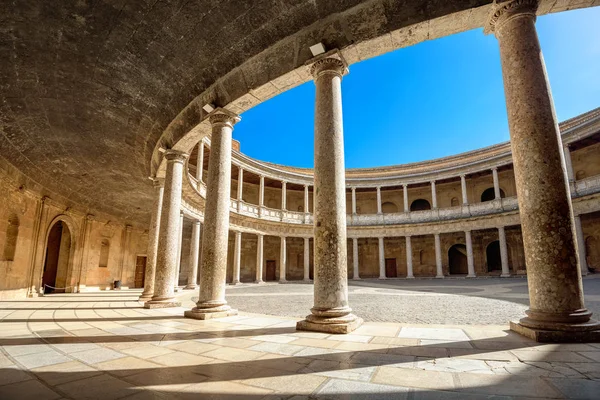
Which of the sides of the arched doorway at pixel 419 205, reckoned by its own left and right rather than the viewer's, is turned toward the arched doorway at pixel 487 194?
left

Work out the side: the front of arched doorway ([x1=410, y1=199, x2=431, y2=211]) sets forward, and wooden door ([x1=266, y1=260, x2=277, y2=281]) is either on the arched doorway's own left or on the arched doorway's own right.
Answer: on the arched doorway's own right

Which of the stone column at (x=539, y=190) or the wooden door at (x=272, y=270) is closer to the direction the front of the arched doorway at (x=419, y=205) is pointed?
the stone column

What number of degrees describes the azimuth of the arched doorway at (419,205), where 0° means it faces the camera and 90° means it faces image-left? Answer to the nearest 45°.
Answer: approximately 0°

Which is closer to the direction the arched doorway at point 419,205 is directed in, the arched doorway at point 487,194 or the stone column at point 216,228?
the stone column

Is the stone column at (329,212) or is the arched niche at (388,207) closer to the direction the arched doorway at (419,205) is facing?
the stone column

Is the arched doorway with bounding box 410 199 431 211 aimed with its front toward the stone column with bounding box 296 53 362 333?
yes

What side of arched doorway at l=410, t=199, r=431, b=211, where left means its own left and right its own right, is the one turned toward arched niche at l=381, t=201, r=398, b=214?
right

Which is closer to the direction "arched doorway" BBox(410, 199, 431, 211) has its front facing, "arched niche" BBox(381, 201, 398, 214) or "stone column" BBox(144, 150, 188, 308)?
the stone column

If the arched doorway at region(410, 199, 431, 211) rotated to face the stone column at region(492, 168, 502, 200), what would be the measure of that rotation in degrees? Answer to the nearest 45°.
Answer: approximately 45° to its left
